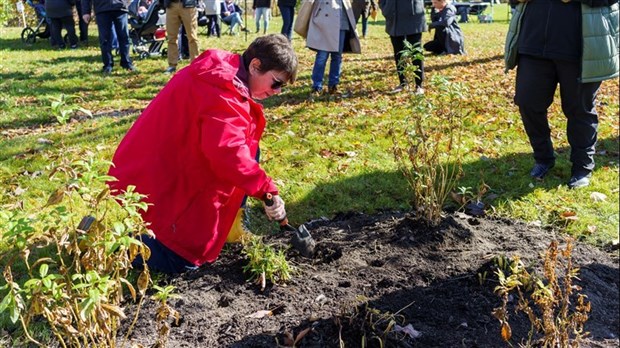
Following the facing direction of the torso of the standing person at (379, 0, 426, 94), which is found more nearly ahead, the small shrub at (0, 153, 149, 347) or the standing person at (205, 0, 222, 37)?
the small shrub

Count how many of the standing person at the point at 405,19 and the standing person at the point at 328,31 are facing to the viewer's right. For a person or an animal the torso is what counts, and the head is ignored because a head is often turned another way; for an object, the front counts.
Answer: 0

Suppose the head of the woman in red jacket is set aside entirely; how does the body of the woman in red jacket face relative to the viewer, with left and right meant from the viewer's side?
facing to the right of the viewer

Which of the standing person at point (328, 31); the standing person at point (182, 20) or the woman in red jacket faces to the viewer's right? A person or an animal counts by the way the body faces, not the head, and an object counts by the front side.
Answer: the woman in red jacket

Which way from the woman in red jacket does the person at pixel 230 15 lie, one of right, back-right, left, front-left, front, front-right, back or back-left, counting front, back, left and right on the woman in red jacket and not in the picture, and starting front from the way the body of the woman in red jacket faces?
left

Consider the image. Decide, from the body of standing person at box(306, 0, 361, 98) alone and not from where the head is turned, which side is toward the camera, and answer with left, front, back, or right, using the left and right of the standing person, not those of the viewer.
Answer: front

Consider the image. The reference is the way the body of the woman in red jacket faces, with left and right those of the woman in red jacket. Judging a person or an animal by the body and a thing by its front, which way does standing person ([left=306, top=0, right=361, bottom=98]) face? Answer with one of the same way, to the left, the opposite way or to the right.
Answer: to the right

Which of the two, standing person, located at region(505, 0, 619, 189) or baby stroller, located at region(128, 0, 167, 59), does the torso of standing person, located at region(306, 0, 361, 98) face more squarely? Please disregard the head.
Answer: the standing person

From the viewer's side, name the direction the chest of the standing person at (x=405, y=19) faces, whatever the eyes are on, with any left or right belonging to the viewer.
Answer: facing the viewer and to the left of the viewer

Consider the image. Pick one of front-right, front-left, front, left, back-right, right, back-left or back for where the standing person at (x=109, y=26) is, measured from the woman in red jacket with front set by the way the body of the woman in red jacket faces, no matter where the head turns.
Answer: left
